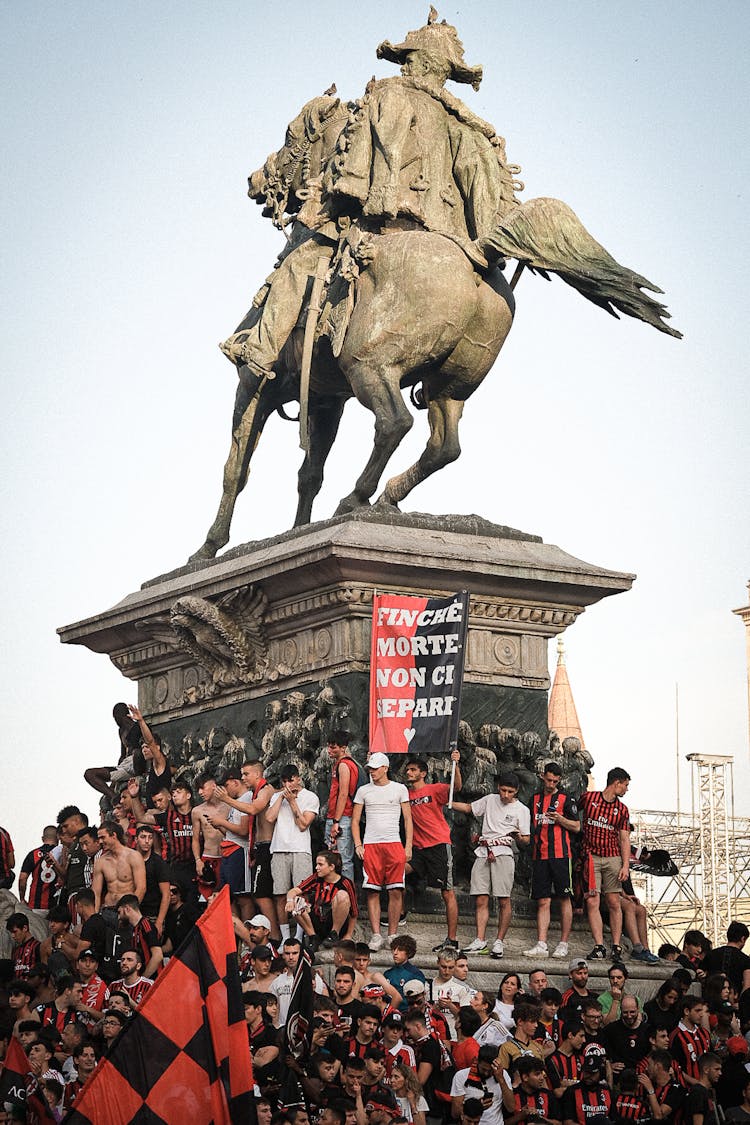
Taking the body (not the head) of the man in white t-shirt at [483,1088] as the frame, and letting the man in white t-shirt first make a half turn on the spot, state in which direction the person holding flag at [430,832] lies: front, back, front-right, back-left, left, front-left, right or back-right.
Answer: front-right

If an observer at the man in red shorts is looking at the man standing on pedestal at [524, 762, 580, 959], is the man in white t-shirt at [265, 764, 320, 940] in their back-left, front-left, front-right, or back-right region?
back-left

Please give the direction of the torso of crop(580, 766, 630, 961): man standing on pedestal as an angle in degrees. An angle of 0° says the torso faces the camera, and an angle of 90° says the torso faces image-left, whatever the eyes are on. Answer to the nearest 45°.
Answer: approximately 0°

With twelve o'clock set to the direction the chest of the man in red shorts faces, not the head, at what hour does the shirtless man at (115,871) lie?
The shirtless man is roughly at 3 o'clock from the man in red shorts.

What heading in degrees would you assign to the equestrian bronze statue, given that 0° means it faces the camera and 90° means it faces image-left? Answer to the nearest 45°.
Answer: approximately 135°

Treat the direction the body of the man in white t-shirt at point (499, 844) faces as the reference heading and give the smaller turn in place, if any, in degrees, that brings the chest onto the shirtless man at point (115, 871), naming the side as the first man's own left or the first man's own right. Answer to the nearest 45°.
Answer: approximately 90° to the first man's own right

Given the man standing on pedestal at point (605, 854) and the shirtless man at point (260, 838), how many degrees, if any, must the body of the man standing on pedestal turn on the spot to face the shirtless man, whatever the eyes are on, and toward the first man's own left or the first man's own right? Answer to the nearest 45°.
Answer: approximately 90° to the first man's own right
